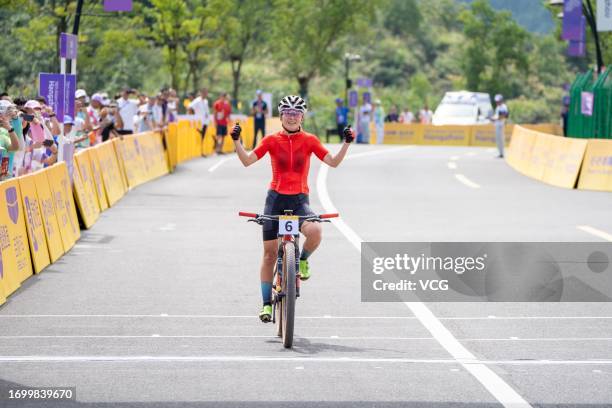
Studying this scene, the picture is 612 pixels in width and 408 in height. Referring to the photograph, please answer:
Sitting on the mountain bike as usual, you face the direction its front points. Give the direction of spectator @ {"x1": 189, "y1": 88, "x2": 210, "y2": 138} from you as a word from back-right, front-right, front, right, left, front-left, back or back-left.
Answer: back

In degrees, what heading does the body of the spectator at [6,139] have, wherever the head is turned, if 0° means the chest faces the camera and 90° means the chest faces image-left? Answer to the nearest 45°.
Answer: approximately 270°

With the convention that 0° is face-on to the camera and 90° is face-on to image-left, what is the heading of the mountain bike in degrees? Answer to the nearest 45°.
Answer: approximately 0°

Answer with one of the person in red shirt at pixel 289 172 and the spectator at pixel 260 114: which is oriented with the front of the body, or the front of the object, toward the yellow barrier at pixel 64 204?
the spectator

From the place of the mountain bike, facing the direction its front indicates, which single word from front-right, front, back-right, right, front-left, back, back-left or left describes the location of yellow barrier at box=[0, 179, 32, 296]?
back-right

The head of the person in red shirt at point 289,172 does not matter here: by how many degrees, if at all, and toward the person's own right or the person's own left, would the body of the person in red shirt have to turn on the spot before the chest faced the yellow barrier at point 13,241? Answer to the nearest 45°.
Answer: approximately 135° to the person's own right

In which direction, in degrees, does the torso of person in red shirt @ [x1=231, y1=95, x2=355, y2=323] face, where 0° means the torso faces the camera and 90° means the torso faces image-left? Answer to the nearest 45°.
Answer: approximately 0°

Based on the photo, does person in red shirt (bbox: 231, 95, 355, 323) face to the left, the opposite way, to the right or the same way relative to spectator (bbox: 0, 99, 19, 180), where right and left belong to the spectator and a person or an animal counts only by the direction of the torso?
to the right

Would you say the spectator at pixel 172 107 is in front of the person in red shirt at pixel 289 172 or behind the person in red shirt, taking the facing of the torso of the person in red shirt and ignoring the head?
behind

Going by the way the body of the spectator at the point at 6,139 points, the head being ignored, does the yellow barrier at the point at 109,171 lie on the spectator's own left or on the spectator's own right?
on the spectator's own left

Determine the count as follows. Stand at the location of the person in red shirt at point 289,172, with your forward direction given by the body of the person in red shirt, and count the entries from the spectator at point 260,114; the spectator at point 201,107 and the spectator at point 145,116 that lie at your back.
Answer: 3
